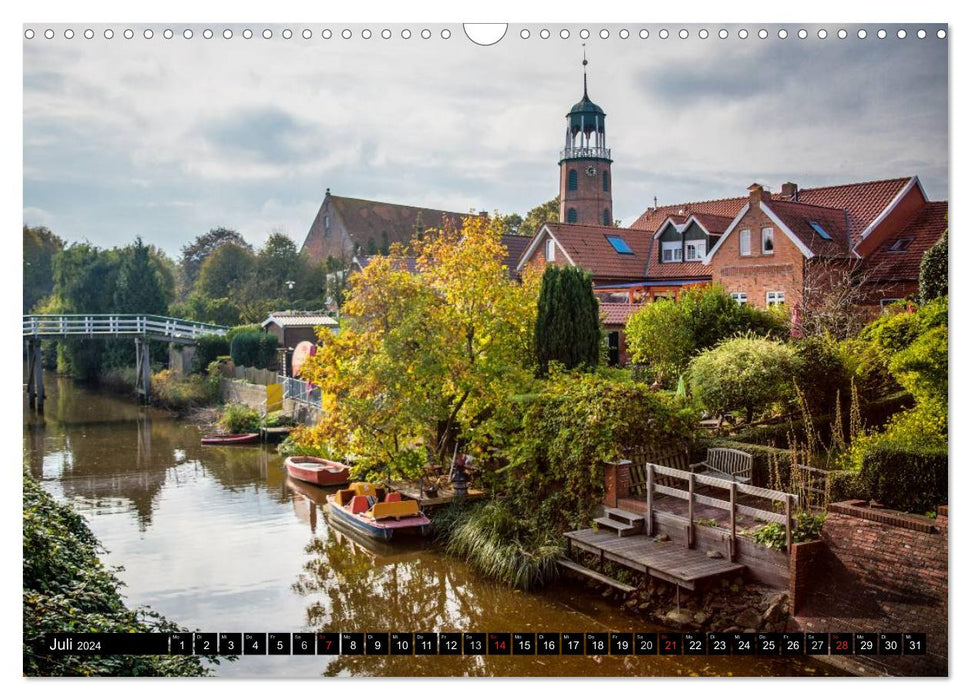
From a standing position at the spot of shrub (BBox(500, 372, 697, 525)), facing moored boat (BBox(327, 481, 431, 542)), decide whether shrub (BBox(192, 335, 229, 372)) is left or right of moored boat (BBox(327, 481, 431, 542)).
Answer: right
